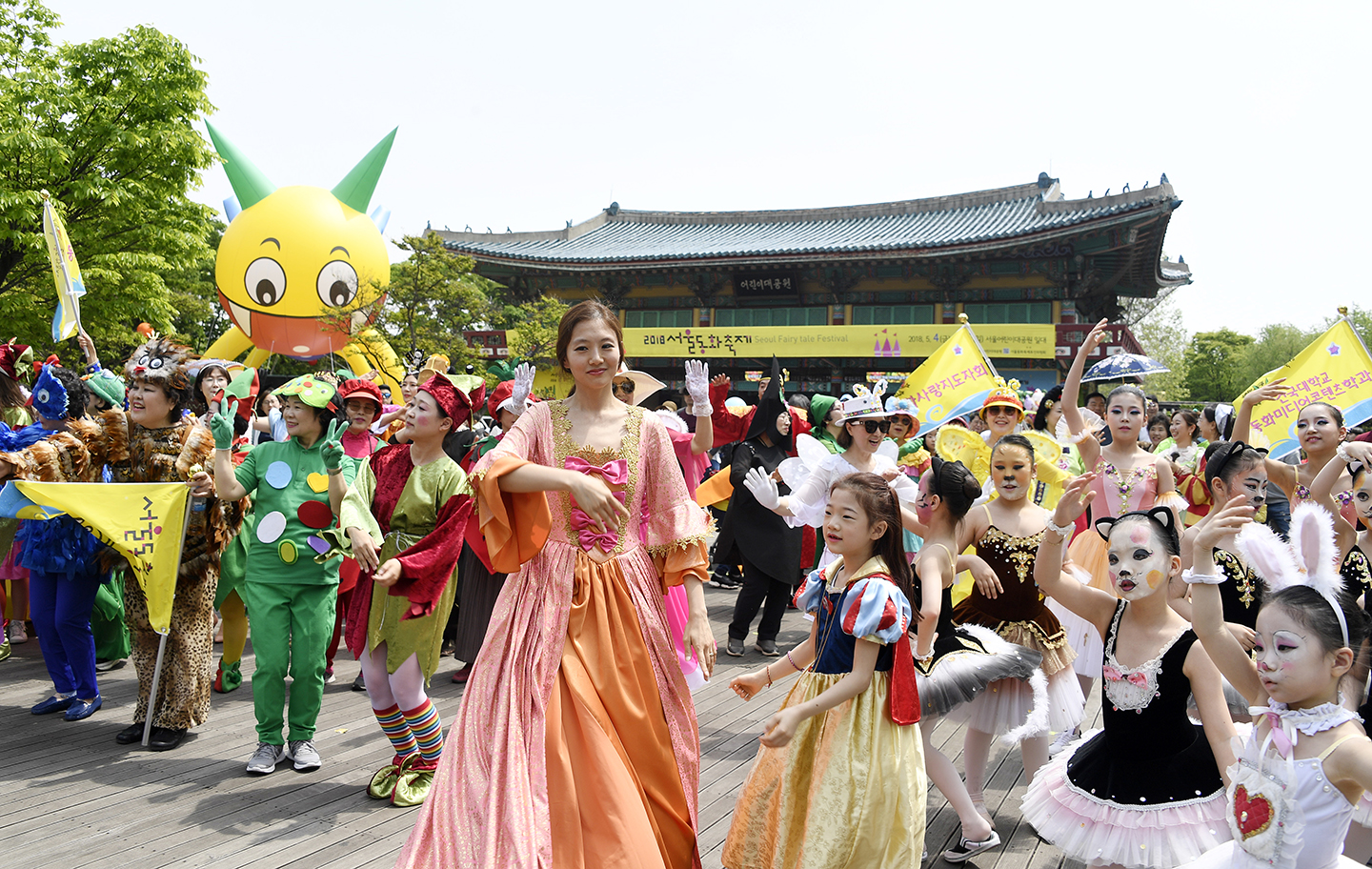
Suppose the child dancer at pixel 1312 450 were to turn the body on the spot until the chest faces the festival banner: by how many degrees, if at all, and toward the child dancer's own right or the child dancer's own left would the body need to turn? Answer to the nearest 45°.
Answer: approximately 135° to the child dancer's own right

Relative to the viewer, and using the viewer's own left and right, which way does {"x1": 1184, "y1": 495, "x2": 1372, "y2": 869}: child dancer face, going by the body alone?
facing the viewer and to the left of the viewer

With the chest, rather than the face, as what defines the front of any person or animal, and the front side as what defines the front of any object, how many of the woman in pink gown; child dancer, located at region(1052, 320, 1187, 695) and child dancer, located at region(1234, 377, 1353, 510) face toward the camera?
3

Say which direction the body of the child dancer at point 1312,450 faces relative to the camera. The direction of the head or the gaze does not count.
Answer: toward the camera

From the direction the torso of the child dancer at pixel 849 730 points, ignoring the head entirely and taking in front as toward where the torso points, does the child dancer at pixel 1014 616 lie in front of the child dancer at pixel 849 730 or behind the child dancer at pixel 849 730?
behind

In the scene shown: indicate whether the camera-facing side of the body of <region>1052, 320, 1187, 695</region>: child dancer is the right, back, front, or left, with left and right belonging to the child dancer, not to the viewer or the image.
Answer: front

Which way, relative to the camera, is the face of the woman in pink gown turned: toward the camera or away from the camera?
toward the camera

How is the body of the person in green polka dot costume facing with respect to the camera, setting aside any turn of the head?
toward the camera

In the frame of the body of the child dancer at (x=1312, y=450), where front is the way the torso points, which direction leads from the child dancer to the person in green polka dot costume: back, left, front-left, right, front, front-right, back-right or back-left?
front-right

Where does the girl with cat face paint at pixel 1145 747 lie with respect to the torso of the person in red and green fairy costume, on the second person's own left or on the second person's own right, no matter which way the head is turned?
on the second person's own left

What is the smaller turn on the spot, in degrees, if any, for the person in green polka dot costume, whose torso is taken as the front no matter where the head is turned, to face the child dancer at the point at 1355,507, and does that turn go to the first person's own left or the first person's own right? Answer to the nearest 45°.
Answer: approximately 45° to the first person's own left

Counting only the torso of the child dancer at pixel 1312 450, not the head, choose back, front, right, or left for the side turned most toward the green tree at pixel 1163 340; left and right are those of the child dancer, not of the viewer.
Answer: back

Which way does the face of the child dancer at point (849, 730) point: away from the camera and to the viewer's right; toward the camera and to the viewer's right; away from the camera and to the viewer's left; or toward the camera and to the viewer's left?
toward the camera and to the viewer's left

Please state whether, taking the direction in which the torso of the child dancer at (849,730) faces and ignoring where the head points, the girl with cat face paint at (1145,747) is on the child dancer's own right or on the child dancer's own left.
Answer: on the child dancer's own left
